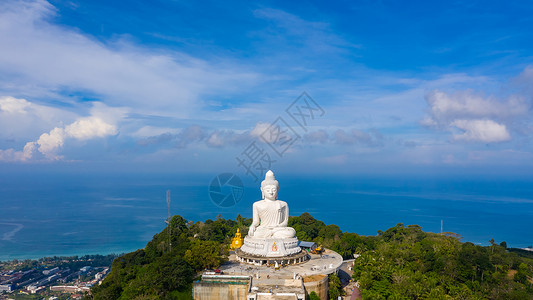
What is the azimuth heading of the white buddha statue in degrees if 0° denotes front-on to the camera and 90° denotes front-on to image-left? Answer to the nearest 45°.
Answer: approximately 0°

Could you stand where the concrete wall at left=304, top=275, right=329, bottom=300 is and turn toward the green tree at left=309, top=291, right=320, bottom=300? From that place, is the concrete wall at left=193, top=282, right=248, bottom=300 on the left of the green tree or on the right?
right

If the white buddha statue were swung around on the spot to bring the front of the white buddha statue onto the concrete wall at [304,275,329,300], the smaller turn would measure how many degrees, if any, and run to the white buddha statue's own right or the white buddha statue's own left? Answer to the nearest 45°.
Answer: approximately 45° to the white buddha statue's own left
